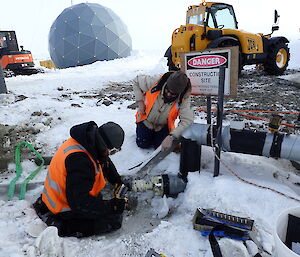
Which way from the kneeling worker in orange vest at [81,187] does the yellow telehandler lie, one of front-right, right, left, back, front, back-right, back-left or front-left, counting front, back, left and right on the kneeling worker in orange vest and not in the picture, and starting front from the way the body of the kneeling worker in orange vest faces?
front-left

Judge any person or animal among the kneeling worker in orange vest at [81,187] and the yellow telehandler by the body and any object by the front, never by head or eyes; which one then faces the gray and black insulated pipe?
the kneeling worker in orange vest

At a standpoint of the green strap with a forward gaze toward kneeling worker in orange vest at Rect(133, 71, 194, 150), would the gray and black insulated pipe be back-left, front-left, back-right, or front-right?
front-right

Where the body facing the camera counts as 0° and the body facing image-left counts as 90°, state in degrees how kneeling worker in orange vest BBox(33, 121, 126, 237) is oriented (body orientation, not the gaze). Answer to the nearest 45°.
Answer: approximately 270°

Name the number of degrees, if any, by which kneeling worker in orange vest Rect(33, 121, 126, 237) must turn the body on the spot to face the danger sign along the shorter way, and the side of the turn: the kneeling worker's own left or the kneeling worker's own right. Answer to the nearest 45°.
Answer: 0° — they already face it

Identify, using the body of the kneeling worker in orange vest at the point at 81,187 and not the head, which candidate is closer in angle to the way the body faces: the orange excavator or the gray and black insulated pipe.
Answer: the gray and black insulated pipe

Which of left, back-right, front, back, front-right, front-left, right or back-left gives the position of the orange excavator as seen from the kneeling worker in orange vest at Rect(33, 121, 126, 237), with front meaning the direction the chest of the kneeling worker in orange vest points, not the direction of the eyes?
left
